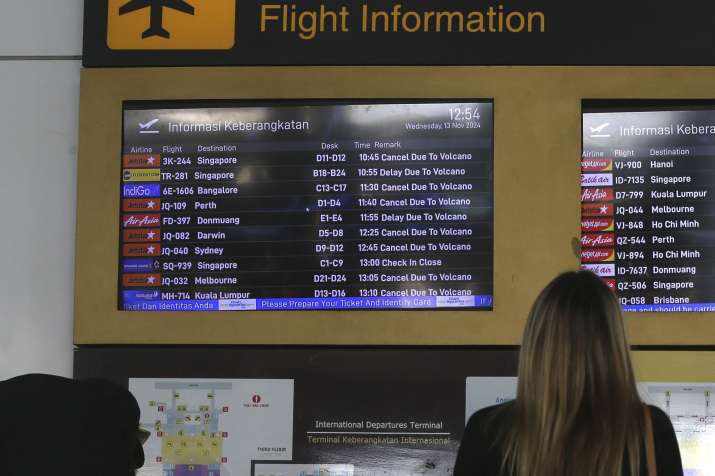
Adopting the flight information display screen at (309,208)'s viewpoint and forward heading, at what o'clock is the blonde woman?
The blonde woman is roughly at 11 o'clock from the flight information display screen.

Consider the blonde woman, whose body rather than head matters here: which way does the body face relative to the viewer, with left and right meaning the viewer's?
facing away from the viewer

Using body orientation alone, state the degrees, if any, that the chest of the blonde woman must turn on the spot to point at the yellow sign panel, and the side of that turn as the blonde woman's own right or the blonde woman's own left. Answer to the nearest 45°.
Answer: approximately 45° to the blonde woman's own left

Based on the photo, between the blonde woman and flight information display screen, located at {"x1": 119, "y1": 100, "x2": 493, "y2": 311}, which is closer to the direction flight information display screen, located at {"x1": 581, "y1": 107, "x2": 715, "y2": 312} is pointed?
the blonde woman

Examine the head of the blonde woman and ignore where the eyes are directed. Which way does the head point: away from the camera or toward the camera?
away from the camera

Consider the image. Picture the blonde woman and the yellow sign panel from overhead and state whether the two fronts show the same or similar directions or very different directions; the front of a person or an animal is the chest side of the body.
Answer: very different directions

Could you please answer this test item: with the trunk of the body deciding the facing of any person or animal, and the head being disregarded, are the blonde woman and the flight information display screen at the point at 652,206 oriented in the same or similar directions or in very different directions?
very different directions

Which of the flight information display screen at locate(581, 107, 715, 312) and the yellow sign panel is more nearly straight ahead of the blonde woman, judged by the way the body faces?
the flight information display screen
